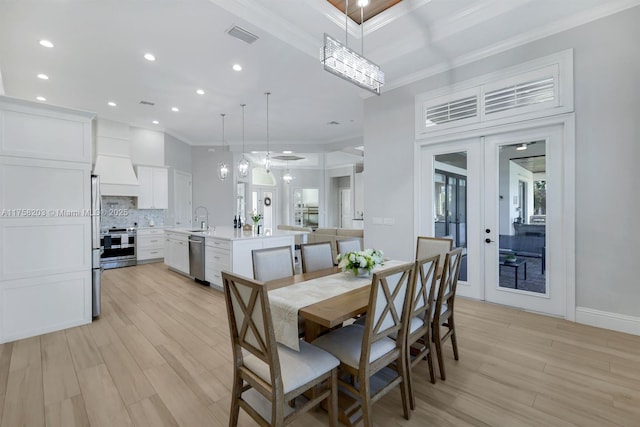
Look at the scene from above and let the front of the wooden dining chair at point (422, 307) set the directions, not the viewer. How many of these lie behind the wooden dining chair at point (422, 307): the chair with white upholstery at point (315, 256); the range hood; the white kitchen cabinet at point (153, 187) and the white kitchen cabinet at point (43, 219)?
0

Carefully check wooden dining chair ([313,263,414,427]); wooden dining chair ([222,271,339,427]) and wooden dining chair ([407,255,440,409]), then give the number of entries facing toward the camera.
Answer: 0

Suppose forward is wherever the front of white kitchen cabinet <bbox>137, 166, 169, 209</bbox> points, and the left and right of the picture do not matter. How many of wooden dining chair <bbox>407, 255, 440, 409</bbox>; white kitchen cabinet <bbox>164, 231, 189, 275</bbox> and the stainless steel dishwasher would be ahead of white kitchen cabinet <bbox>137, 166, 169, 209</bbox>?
3

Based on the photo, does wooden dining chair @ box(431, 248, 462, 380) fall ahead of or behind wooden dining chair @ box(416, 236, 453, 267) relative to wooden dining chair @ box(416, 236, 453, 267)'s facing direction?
ahead

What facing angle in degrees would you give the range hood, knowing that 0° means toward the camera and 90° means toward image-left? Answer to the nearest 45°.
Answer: approximately 0°

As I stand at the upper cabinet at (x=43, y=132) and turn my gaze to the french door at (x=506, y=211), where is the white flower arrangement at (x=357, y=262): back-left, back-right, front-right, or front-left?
front-right

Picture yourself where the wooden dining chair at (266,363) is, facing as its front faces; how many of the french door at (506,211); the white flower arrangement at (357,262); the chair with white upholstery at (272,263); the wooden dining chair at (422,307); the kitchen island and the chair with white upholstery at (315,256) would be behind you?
0

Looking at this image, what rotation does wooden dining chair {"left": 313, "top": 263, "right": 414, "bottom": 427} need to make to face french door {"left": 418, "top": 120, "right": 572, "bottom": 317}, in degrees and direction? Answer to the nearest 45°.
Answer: approximately 90° to its right

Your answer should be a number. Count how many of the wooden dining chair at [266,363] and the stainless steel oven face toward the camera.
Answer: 1

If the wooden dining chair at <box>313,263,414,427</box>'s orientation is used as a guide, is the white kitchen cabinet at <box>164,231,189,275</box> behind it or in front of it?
in front

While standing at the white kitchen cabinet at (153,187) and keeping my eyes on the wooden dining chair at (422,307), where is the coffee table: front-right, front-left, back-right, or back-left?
front-left

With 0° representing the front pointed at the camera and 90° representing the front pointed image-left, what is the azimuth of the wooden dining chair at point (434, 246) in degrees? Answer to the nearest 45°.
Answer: approximately 0°

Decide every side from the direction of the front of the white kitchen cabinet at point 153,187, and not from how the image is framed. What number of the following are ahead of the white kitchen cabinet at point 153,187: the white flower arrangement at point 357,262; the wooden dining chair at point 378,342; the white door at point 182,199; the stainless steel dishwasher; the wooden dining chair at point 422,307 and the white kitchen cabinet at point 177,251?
5

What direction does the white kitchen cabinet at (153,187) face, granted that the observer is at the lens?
facing the viewer

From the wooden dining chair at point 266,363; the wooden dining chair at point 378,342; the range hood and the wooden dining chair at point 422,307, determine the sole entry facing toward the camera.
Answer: the range hood

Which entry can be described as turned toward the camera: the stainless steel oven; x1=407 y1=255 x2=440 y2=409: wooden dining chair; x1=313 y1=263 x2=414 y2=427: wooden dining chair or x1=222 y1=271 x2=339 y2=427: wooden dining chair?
the stainless steel oven
